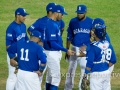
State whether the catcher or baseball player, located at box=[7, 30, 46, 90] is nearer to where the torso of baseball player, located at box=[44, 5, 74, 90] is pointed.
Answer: the catcher

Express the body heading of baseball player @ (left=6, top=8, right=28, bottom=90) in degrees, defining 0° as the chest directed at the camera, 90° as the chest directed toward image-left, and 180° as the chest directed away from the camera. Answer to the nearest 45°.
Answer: approximately 315°

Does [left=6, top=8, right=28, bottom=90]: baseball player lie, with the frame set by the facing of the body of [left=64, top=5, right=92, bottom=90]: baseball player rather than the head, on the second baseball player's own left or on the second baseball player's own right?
on the second baseball player's own right

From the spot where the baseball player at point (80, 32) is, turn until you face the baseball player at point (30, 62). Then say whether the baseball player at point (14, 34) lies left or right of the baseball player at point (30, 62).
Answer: right
